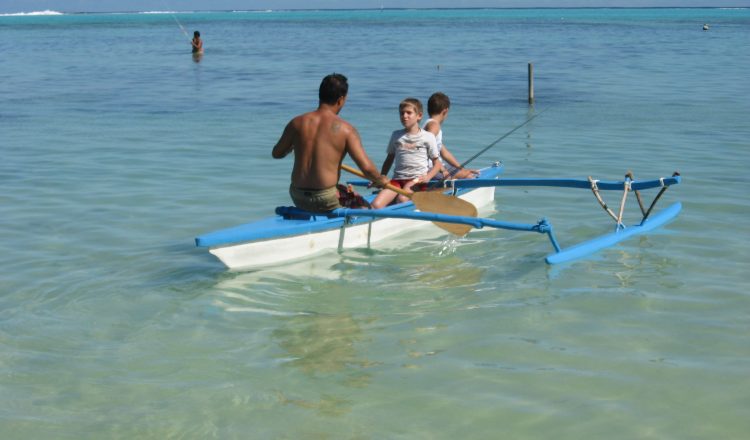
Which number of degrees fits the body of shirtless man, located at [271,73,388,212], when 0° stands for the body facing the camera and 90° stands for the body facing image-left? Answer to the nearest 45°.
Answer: approximately 225°

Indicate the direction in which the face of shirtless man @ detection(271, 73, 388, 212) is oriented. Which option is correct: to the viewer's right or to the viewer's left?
to the viewer's right
